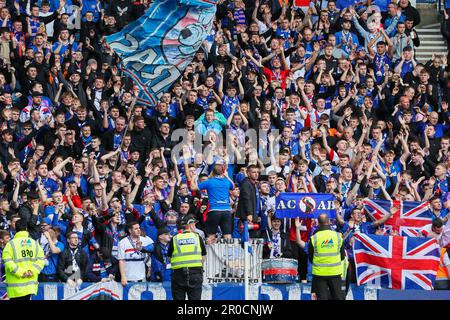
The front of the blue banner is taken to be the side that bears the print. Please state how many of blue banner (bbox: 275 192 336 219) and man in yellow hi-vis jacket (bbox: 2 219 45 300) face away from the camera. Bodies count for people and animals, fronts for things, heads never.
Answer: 1

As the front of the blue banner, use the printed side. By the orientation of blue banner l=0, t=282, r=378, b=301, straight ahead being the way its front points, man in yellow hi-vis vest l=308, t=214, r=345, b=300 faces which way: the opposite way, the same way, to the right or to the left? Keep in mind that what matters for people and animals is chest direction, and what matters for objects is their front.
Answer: the opposite way

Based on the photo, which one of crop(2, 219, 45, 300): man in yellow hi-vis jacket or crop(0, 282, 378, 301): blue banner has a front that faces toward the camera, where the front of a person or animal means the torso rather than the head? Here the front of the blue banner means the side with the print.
the blue banner

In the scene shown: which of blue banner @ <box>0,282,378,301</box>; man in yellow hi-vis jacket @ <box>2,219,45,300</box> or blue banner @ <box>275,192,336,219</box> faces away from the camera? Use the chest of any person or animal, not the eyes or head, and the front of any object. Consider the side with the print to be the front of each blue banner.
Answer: the man in yellow hi-vis jacket

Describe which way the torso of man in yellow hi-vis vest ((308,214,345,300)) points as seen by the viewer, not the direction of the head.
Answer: away from the camera

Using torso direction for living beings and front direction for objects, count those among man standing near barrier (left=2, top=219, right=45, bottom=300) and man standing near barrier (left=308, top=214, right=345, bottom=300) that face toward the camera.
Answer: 0

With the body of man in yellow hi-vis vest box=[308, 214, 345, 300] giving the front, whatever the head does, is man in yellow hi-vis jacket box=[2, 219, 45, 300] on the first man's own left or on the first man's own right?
on the first man's own left

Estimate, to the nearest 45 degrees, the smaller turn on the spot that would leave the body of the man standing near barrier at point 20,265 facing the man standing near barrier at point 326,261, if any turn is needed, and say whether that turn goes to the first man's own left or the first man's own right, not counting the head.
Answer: approximately 90° to the first man's own right

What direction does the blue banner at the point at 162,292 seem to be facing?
toward the camera

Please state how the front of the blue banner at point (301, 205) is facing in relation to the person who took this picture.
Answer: facing the viewer

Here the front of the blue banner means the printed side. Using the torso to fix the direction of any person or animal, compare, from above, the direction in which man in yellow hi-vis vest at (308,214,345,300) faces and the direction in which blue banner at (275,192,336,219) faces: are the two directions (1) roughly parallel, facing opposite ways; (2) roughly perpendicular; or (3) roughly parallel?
roughly parallel, facing opposite ways

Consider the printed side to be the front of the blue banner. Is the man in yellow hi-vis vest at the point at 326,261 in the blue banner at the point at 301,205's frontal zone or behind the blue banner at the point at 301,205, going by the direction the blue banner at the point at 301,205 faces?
frontal zone

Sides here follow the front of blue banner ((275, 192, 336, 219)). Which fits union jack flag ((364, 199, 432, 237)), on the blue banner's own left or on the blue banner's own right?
on the blue banner's own left

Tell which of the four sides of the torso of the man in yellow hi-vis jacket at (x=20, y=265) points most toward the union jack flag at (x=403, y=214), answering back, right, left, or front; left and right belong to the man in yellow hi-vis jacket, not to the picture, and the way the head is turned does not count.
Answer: right

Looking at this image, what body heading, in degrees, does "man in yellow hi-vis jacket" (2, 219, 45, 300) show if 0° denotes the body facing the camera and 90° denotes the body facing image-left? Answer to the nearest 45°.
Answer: approximately 180°

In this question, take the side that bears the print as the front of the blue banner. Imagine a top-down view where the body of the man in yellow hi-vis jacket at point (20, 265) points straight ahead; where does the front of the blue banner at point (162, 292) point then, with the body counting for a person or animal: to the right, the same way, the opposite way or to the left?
the opposite way
